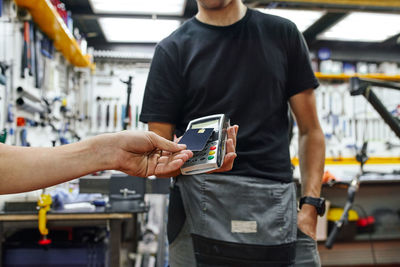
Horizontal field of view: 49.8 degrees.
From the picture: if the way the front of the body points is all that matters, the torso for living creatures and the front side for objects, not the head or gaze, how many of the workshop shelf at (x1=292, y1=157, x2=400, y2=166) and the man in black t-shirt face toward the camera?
2

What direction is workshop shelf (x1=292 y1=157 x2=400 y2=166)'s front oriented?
toward the camera

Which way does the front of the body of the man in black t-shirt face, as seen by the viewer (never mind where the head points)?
toward the camera

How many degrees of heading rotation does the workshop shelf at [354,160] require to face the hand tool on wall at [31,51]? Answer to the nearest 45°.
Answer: approximately 45° to its right

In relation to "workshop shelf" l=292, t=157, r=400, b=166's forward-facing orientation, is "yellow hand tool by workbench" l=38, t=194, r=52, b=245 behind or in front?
in front

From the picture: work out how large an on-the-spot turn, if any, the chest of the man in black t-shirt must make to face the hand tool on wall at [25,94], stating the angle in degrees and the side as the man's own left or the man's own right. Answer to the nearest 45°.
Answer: approximately 135° to the man's own right

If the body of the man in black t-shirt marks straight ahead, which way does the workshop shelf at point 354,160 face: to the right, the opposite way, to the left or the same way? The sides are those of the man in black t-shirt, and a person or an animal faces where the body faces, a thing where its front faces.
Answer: the same way

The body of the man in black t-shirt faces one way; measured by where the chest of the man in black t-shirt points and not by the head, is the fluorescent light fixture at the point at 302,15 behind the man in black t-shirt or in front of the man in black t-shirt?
behind

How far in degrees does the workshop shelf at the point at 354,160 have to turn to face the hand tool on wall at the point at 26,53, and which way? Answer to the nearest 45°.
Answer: approximately 45° to its right
